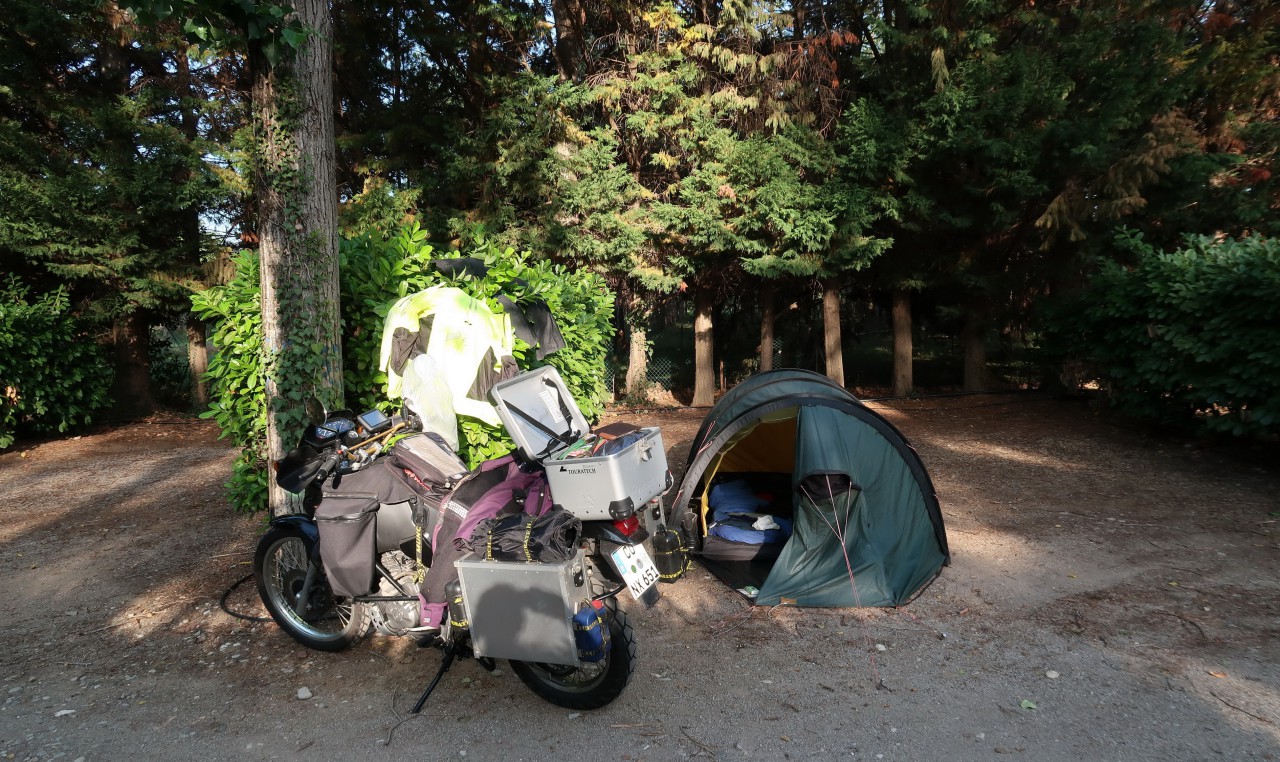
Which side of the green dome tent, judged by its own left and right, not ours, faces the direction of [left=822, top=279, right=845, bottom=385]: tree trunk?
back

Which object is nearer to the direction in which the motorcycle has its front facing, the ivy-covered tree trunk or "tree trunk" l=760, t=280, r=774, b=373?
the ivy-covered tree trunk

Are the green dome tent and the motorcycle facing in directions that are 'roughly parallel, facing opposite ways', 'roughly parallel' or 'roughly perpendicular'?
roughly perpendicular

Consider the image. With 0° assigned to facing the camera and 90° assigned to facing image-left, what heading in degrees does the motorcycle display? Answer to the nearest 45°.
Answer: approximately 135°

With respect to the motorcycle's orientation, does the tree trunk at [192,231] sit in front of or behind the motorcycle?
in front

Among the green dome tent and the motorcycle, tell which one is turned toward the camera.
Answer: the green dome tent

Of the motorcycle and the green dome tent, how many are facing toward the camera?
1

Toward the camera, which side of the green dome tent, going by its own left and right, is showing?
front

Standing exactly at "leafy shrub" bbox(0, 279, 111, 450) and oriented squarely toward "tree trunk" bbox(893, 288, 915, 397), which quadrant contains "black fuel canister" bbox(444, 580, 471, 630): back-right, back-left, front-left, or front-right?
front-right

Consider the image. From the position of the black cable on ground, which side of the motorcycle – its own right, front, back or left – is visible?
front

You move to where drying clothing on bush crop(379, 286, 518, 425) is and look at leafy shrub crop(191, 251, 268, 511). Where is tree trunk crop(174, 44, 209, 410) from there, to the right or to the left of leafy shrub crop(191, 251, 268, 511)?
right

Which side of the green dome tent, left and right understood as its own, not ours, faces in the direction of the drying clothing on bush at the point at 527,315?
right

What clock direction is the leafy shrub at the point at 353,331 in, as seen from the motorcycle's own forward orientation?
The leafy shrub is roughly at 1 o'clock from the motorcycle.

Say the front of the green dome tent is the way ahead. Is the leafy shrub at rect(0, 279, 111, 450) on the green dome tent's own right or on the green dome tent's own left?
on the green dome tent's own right

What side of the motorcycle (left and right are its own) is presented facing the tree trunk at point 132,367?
front

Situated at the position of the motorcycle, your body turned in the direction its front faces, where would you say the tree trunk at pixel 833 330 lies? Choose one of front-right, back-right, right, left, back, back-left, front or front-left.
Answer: right

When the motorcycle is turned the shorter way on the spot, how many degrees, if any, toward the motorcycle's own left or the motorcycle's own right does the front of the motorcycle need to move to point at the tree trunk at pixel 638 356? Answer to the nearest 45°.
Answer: approximately 45° to the motorcycle's own right

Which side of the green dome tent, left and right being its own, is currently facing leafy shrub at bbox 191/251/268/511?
right

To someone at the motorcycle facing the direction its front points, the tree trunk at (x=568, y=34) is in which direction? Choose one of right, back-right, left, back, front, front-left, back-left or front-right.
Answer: front-right

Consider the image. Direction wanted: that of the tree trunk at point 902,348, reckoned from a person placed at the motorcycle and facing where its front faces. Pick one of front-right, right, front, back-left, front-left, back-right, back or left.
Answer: right

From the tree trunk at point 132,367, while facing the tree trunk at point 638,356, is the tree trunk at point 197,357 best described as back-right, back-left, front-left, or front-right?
front-left

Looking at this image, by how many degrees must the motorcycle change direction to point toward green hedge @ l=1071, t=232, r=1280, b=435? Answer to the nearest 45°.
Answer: approximately 135° to its right

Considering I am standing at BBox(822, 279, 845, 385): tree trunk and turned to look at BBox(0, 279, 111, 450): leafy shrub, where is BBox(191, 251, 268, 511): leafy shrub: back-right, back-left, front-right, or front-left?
front-left
